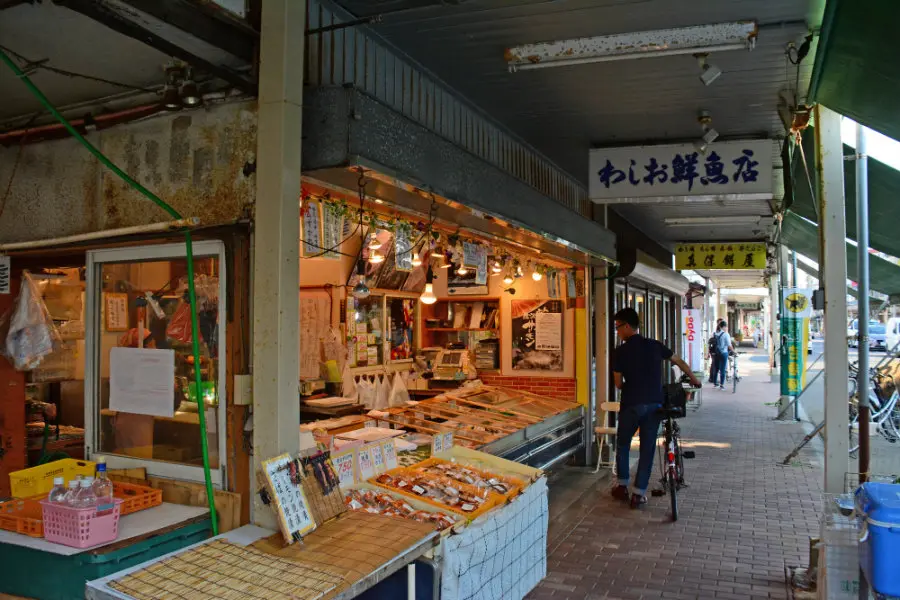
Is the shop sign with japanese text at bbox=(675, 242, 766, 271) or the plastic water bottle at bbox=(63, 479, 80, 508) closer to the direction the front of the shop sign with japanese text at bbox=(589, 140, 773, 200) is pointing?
the plastic water bottle

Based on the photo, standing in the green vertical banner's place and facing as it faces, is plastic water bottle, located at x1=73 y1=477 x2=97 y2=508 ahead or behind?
ahead

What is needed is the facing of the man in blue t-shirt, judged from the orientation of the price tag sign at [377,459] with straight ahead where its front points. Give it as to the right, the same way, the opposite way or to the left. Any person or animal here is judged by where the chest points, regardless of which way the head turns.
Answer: the opposite way

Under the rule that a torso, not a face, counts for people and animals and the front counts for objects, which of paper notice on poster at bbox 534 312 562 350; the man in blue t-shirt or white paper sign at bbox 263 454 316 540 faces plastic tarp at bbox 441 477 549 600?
the paper notice on poster

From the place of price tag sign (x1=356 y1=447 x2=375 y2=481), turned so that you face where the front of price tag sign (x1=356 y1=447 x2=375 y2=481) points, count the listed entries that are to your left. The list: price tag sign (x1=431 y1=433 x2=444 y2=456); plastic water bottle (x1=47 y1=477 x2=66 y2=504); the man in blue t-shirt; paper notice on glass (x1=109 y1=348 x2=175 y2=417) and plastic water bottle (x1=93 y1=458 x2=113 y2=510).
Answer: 2

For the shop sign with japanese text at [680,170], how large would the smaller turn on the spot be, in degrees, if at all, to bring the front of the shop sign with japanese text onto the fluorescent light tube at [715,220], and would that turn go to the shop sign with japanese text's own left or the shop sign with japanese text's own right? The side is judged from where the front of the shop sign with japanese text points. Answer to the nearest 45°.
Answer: approximately 180°

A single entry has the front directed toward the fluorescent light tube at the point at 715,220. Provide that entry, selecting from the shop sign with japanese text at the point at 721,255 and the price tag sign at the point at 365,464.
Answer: the shop sign with japanese text

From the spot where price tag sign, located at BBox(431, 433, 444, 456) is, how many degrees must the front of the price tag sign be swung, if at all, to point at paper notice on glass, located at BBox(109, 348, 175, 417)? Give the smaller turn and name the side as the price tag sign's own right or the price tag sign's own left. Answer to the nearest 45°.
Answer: approximately 90° to the price tag sign's own right

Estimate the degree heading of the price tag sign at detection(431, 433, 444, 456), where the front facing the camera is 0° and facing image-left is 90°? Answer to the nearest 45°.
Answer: approximately 315°
